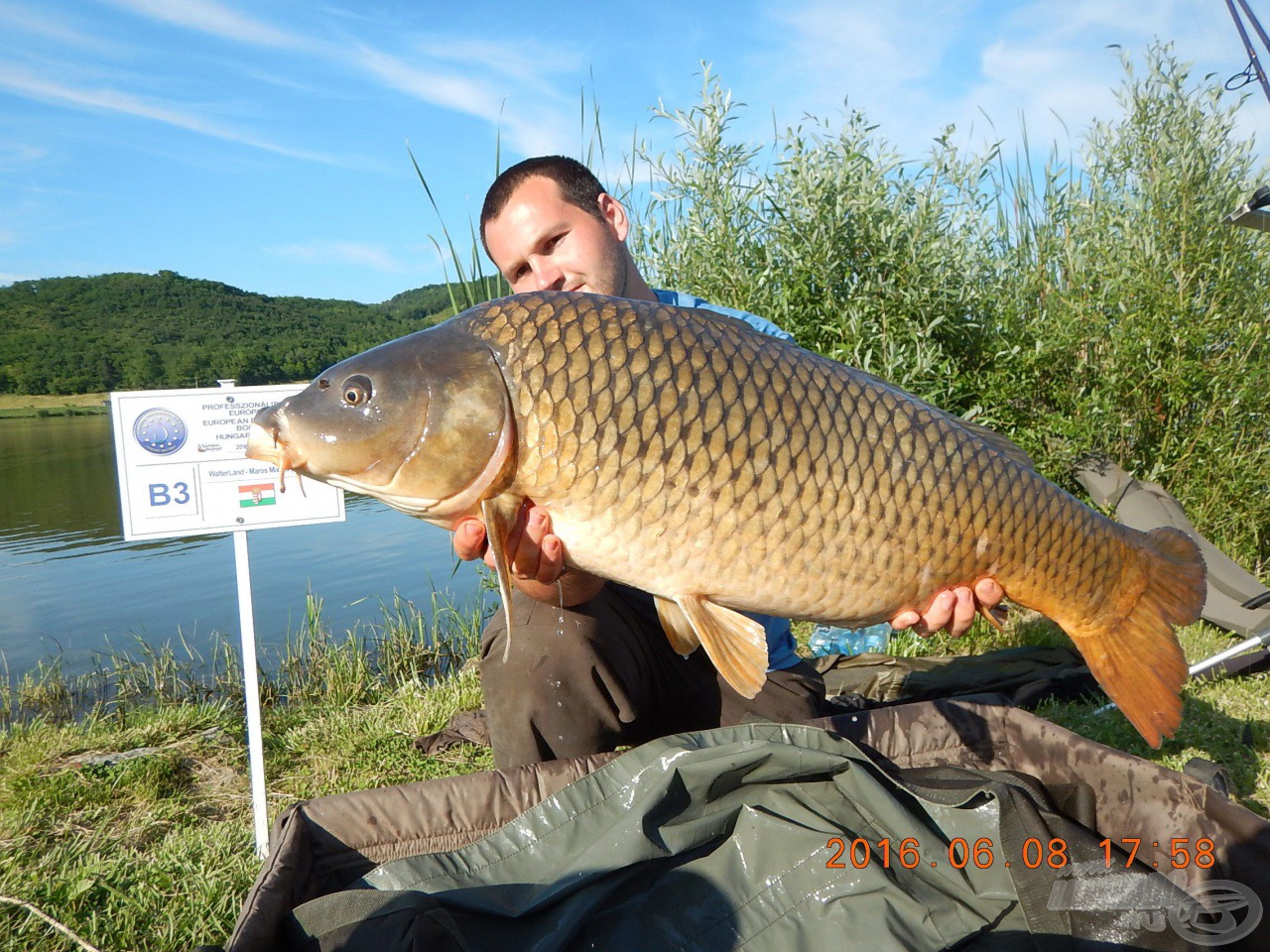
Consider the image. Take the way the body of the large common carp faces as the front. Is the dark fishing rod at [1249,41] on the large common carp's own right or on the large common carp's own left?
on the large common carp's own right

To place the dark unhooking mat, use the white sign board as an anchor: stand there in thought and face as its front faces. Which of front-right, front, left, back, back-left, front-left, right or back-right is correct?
front-left

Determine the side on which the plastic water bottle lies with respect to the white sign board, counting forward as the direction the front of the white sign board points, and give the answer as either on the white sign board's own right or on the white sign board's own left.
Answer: on the white sign board's own left

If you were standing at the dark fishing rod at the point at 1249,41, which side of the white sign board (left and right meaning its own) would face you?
left

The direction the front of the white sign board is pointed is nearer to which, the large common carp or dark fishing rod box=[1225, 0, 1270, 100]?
the large common carp

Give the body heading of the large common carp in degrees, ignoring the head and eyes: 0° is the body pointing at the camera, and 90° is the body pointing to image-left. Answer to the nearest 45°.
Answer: approximately 90°

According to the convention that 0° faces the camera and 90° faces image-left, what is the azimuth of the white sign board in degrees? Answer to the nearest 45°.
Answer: approximately 0°

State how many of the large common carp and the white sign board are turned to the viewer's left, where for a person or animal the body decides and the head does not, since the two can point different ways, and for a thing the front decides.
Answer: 1

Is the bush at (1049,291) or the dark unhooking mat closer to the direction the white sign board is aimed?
the dark unhooking mat

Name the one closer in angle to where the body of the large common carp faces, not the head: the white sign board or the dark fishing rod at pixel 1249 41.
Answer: the white sign board

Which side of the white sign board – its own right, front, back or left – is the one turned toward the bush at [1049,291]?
left
